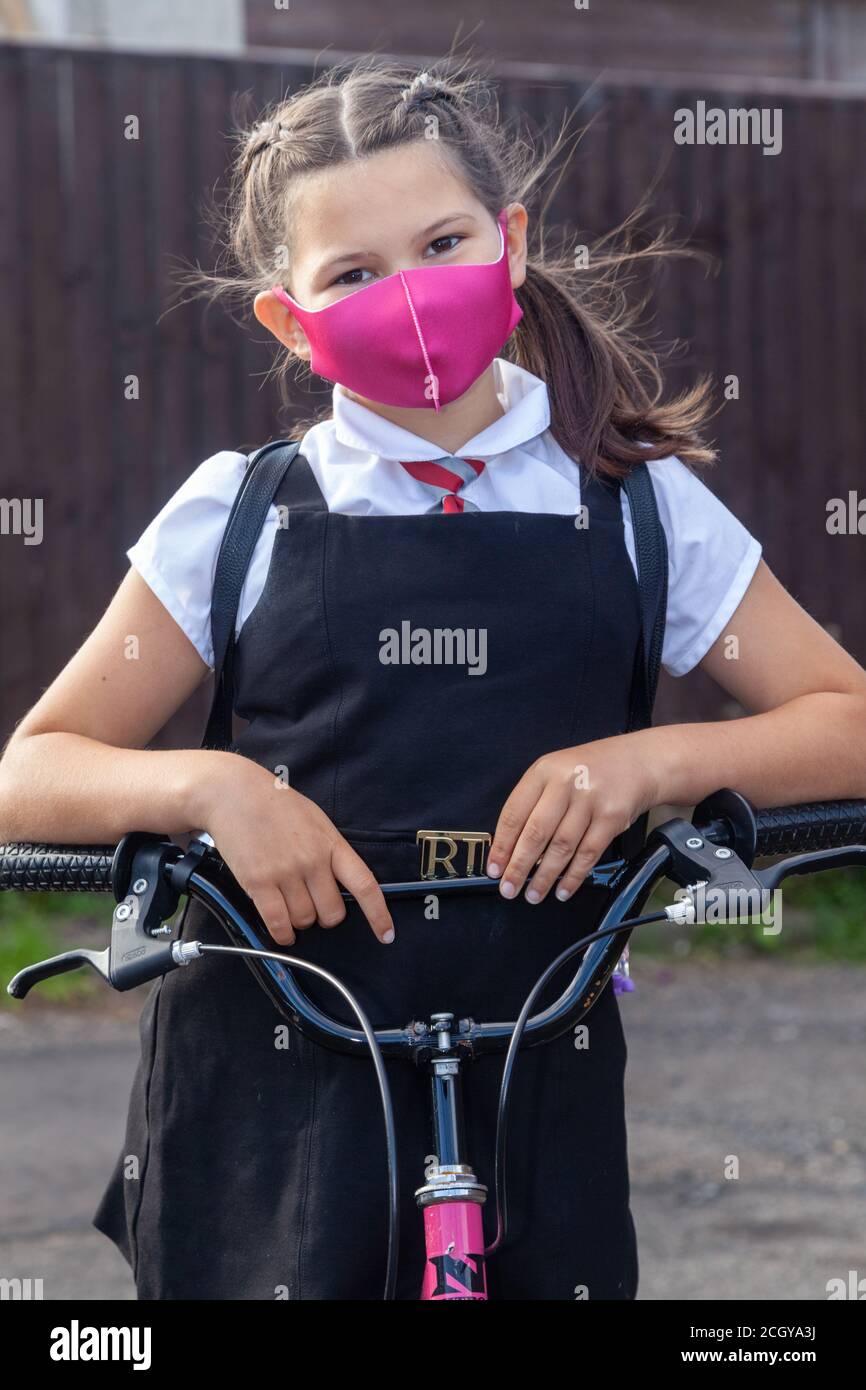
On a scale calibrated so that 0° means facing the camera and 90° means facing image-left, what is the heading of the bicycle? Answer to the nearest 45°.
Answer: approximately 0°
